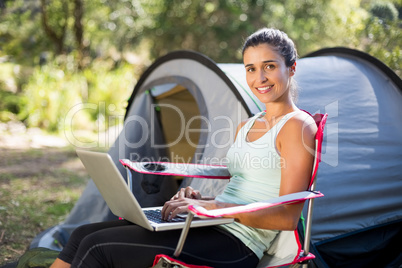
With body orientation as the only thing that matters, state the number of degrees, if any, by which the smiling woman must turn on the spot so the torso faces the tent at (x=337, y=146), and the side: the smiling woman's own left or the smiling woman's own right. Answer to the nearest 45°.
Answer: approximately 180°

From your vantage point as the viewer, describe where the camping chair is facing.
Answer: facing the viewer and to the left of the viewer

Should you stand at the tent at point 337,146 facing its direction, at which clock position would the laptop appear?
The laptop is roughly at 12 o'clock from the tent.

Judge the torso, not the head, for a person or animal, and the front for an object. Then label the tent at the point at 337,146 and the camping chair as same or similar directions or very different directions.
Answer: same or similar directions

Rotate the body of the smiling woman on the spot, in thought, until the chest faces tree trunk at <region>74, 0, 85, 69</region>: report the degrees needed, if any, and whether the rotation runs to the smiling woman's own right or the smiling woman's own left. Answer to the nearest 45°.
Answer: approximately 135° to the smiling woman's own right

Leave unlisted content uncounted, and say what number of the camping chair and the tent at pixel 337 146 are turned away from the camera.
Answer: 0

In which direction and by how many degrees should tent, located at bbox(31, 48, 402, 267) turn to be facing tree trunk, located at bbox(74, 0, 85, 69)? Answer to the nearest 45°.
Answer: approximately 90° to its right

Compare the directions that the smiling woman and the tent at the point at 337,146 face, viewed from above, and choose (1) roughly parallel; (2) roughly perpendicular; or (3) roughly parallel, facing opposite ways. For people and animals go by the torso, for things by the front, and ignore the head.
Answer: roughly parallel

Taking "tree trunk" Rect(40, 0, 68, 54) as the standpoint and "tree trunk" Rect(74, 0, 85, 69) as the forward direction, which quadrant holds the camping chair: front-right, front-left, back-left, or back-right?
front-right

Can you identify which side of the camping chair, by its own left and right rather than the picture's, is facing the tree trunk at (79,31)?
right

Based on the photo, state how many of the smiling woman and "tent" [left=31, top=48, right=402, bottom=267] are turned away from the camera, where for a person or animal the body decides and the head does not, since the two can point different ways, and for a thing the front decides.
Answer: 0
